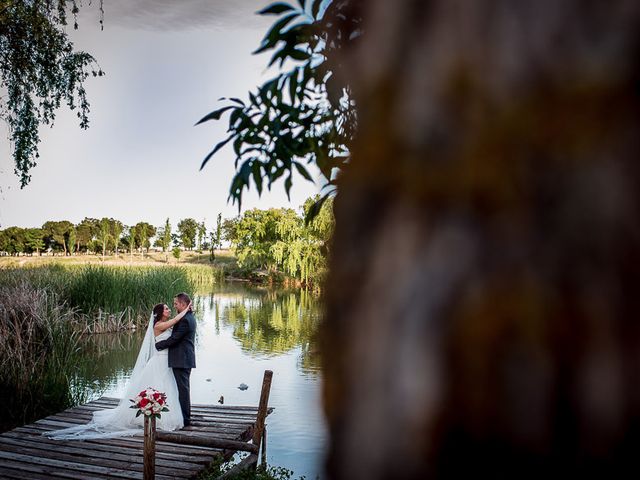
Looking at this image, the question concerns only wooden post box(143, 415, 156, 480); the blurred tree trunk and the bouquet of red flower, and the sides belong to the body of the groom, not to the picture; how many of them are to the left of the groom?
3

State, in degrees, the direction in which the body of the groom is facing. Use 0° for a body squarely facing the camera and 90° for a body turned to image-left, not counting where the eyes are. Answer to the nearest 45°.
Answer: approximately 90°

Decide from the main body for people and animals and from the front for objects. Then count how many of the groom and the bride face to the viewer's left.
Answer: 1

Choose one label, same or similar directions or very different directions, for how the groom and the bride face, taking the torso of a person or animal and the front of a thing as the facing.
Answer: very different directions

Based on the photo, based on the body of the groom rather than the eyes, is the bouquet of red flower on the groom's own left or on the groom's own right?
on the groom's own left

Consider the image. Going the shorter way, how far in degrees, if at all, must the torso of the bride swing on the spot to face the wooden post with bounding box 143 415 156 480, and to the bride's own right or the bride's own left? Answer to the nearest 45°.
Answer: approximately 90° to the bride's own right

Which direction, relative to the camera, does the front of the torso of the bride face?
to the viewer's right

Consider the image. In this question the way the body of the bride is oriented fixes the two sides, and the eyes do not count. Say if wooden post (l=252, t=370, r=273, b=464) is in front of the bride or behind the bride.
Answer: in front

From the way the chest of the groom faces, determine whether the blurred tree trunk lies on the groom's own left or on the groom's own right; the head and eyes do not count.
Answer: on the groom's own left
